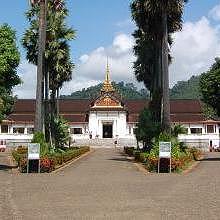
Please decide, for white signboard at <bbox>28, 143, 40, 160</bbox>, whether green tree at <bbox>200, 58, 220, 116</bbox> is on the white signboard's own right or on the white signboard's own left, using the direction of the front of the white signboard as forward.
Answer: on the white signboard's own left

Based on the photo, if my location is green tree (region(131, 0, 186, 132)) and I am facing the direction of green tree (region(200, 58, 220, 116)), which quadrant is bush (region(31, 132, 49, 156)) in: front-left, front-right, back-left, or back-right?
back-left

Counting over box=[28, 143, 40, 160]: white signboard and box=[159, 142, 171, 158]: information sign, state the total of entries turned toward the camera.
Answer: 2

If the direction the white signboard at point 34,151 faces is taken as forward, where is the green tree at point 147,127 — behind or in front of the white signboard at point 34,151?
behind

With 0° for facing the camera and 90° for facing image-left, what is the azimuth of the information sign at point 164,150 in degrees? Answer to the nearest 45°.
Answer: approximately 0°

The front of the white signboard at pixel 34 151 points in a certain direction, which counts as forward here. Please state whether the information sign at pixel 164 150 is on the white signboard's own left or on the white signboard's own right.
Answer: on the white signboard's own left

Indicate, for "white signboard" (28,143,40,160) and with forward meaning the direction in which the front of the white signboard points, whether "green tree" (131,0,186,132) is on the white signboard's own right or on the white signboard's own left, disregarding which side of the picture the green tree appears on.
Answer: on the white signboard's own left

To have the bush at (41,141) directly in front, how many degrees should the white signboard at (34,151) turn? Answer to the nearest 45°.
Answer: approximately 180°
